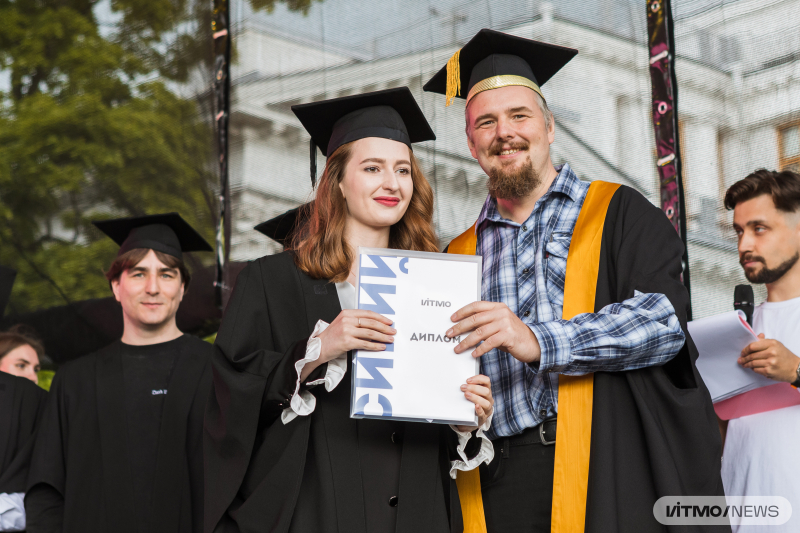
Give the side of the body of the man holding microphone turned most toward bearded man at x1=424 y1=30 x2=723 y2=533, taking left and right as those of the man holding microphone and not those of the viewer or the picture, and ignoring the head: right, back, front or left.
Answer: front

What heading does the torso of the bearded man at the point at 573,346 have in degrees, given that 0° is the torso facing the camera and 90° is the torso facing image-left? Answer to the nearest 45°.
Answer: approximately 45°

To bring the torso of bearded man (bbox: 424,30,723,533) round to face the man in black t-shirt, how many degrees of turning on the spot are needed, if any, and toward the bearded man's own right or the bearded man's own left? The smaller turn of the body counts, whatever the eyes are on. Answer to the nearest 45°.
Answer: approximately 90° to the bearded man's own right

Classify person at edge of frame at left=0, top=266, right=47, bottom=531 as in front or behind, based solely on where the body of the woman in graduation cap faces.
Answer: behind

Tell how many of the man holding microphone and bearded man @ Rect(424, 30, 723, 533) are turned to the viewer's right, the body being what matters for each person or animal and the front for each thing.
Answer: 0

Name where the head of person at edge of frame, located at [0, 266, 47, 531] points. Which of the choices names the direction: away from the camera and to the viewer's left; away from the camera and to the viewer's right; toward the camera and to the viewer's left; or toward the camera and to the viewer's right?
toward the camera and to the viewer's right
